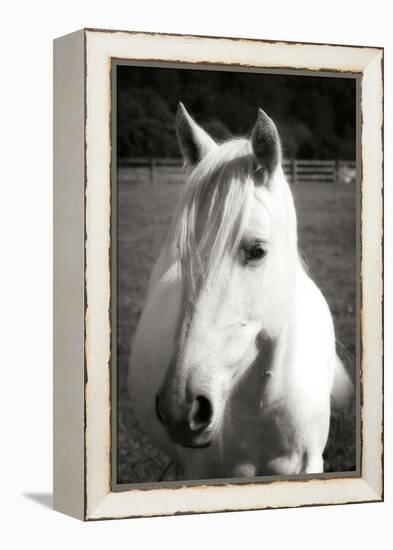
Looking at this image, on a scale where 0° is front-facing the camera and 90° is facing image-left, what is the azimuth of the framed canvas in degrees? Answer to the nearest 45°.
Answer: approximately 315°
